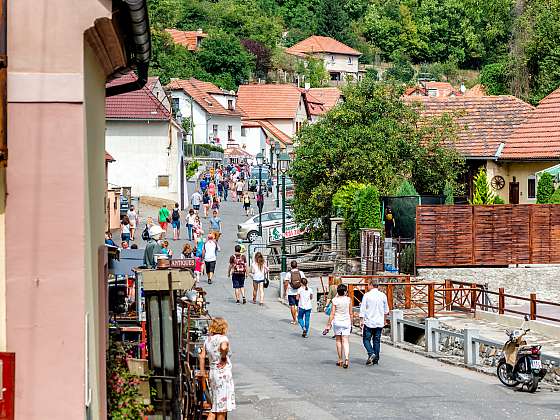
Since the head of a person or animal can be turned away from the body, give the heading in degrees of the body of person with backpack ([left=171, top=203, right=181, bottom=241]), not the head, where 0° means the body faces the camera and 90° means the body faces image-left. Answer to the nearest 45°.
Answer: approximately 180°

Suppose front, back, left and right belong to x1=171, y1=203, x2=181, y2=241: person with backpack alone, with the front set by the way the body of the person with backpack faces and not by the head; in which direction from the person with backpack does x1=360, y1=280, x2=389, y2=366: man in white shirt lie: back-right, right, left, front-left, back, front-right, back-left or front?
back

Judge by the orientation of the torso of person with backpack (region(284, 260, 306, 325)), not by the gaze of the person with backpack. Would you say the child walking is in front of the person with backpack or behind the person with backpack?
behind

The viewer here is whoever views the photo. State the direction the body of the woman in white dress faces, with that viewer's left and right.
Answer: facing away from the viewer and to the left of the viewer

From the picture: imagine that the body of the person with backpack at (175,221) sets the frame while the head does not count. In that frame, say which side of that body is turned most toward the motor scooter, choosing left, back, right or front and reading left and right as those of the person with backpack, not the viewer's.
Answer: back

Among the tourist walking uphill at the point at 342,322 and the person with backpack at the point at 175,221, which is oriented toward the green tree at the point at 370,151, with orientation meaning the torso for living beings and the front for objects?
the tourist walking uphill

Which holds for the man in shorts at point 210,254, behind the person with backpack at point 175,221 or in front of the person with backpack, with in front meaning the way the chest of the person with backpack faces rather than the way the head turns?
behind

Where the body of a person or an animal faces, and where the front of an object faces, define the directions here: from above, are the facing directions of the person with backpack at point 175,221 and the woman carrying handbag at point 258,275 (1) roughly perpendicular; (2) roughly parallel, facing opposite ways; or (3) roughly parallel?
roughly parallel

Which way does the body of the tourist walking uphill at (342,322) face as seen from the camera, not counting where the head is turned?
away from the camera

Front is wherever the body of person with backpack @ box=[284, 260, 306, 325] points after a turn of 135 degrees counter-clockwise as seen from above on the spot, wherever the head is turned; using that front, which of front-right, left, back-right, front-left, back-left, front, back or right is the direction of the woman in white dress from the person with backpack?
front-left
